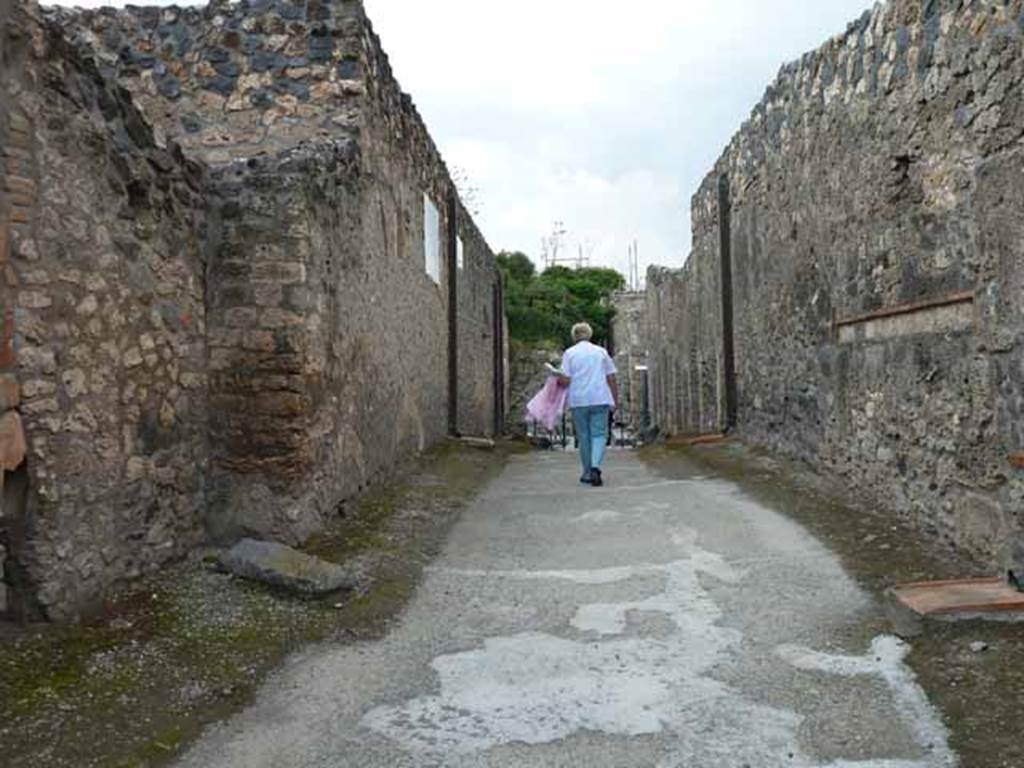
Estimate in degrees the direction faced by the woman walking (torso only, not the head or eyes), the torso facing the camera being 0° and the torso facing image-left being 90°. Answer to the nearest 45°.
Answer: approximately 180°

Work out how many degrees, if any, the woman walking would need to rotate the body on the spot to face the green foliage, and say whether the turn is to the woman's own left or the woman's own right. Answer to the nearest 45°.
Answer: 0° — they already face it

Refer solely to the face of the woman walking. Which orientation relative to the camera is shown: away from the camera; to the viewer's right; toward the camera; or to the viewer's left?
away from the camera

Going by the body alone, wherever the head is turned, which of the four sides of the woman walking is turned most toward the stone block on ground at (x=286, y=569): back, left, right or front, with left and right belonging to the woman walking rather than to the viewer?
back

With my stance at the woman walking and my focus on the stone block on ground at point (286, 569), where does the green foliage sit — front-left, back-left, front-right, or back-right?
back-right

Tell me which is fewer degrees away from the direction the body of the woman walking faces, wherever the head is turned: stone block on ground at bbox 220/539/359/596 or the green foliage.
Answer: the green foliage
